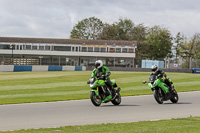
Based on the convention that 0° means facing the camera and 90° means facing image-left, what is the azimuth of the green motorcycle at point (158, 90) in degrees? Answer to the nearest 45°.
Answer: approximately 45°

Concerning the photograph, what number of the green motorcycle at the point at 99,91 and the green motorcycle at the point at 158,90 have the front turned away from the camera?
0

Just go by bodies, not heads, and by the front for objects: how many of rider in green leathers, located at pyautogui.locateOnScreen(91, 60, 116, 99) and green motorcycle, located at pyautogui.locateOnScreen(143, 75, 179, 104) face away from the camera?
0

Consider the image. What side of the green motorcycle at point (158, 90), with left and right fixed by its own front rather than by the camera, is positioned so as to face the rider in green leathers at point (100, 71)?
front

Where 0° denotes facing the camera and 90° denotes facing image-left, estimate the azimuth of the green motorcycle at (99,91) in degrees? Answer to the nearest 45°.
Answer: approximately 45°

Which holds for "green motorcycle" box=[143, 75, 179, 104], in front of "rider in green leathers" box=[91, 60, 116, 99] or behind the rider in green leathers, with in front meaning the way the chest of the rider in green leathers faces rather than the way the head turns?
behind

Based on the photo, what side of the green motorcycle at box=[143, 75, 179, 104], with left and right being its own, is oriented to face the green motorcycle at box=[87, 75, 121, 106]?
front
